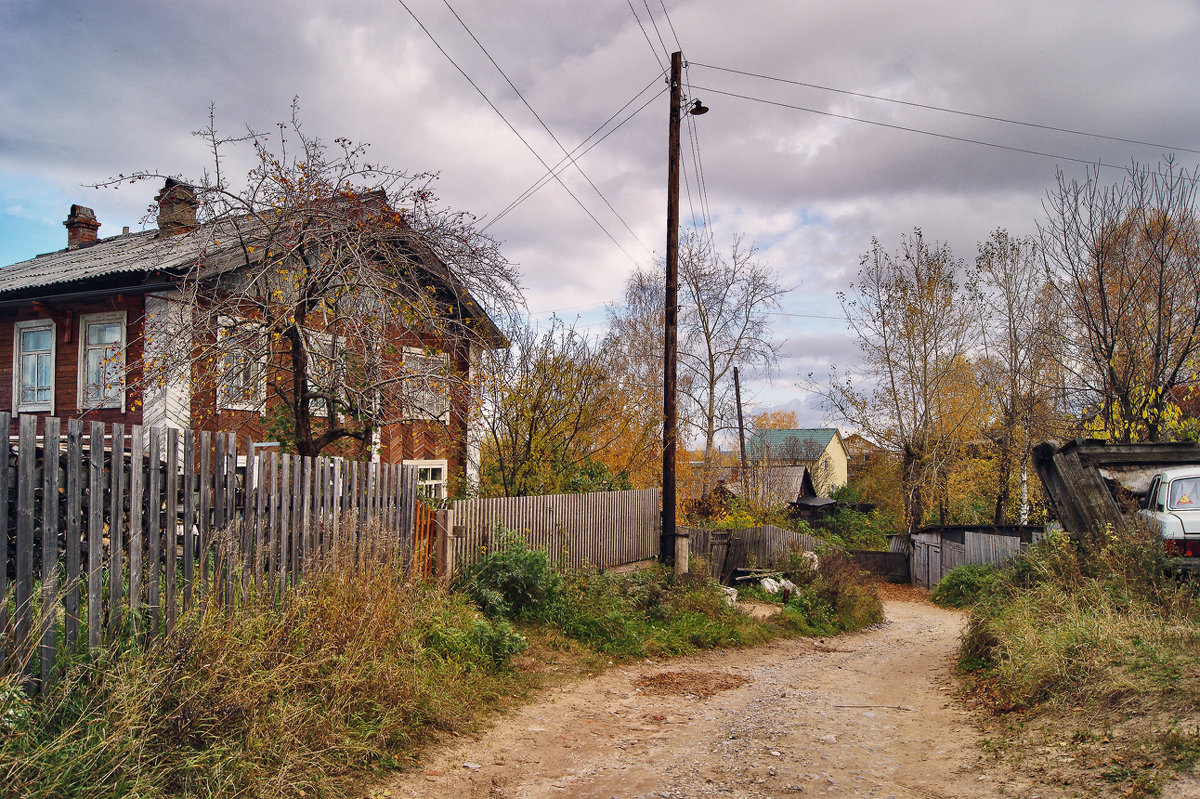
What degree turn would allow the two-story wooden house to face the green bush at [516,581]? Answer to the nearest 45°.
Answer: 0° — it already faces it

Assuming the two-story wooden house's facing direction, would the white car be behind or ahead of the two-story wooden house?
ahead

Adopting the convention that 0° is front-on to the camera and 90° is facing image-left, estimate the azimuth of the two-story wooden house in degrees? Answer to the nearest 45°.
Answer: approximately 315°

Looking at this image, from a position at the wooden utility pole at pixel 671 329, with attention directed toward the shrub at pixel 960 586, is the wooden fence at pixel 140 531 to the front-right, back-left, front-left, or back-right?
back-right
